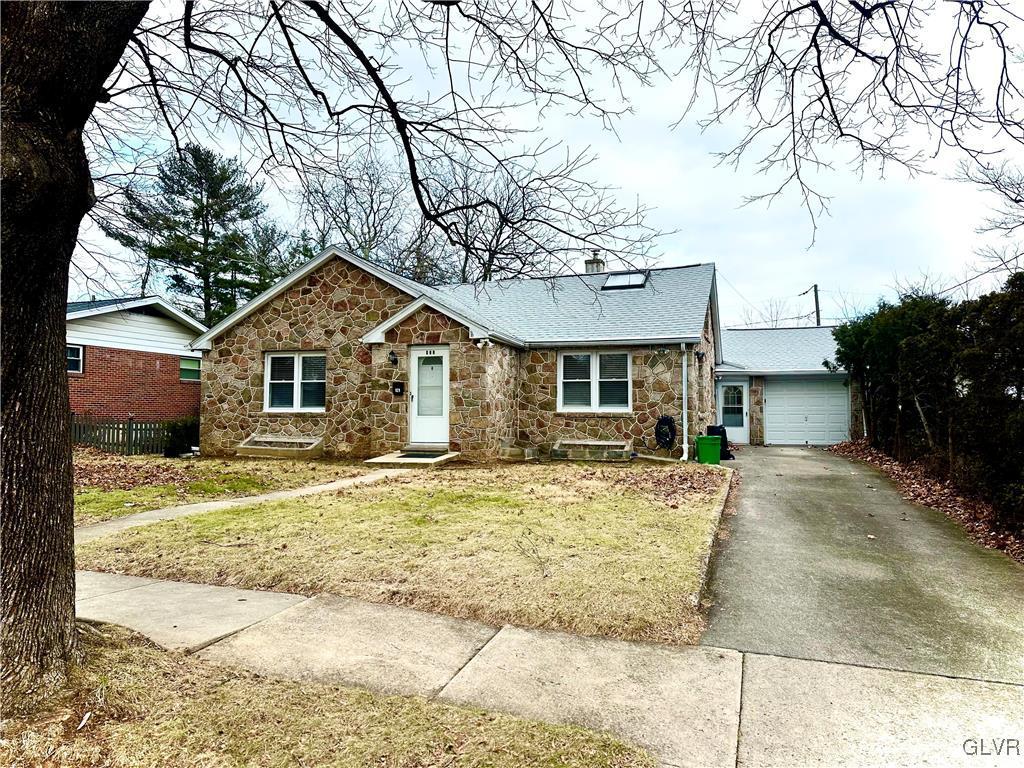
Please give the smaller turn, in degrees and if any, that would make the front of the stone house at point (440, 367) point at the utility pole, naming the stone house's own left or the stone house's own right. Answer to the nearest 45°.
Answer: approximately 135° to the stone house's own left

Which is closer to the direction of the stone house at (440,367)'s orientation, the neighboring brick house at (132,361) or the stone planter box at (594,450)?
the stone planter box

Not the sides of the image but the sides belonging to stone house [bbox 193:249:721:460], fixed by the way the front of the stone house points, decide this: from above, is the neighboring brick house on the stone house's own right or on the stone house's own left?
on the stone house's own right

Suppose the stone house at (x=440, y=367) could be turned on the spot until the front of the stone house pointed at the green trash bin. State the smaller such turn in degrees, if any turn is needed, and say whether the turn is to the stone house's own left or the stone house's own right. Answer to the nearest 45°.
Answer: approximately 90° to the stone house's own left

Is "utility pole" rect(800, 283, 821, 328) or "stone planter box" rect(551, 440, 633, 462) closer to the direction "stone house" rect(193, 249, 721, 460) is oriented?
the stone planter box

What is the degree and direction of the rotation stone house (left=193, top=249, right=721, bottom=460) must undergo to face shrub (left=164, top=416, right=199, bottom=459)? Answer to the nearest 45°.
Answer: approximately 90° to its right

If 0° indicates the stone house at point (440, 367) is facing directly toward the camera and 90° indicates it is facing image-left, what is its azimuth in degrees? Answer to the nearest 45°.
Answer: approximately 0°

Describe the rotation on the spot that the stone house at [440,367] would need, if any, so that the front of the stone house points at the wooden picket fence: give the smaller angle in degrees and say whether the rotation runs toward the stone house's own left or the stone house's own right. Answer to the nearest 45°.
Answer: approximately 90° to the stone house's own right
